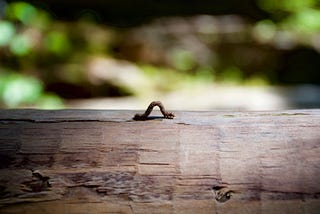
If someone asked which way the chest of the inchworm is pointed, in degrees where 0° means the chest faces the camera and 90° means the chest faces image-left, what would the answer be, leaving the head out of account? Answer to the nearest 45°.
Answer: approximately 270°
